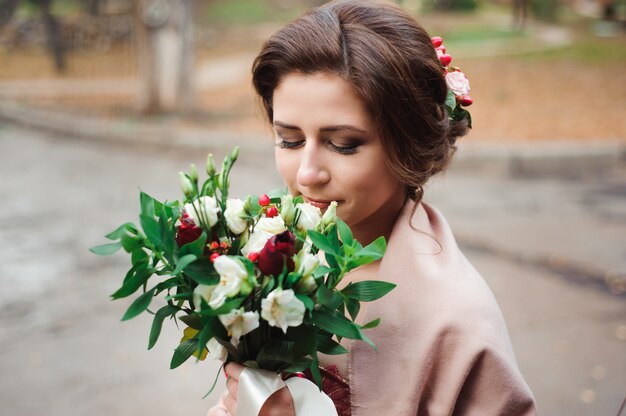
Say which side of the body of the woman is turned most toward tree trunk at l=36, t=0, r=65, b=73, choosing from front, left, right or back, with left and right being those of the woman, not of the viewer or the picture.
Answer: right

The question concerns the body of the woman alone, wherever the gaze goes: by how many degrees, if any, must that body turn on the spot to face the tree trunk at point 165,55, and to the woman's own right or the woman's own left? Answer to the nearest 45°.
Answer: approximately 135° to the woman's own right

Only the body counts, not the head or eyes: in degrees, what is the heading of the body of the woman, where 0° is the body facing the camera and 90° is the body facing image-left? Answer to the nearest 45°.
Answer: approximately 45°

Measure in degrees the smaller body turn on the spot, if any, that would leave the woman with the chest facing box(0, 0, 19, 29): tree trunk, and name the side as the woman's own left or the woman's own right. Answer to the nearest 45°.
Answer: approximately 90° to the woman's own right
